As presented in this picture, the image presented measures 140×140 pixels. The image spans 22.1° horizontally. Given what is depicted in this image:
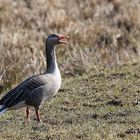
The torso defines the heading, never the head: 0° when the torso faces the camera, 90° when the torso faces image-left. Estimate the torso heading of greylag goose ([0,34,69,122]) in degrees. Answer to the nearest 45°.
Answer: approximately 270°
